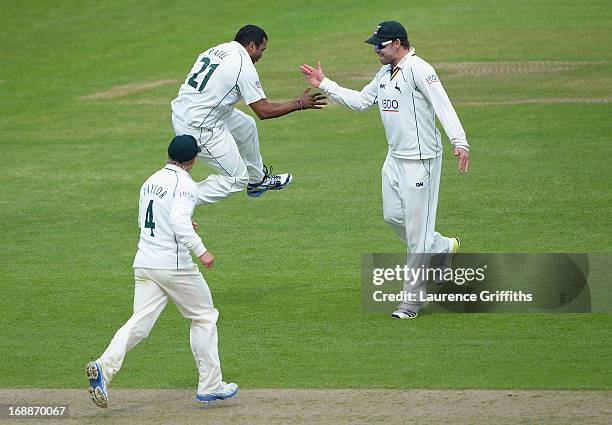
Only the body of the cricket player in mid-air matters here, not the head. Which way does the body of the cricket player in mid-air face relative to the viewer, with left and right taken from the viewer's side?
facing away from the viewer and to the right of the viewer
